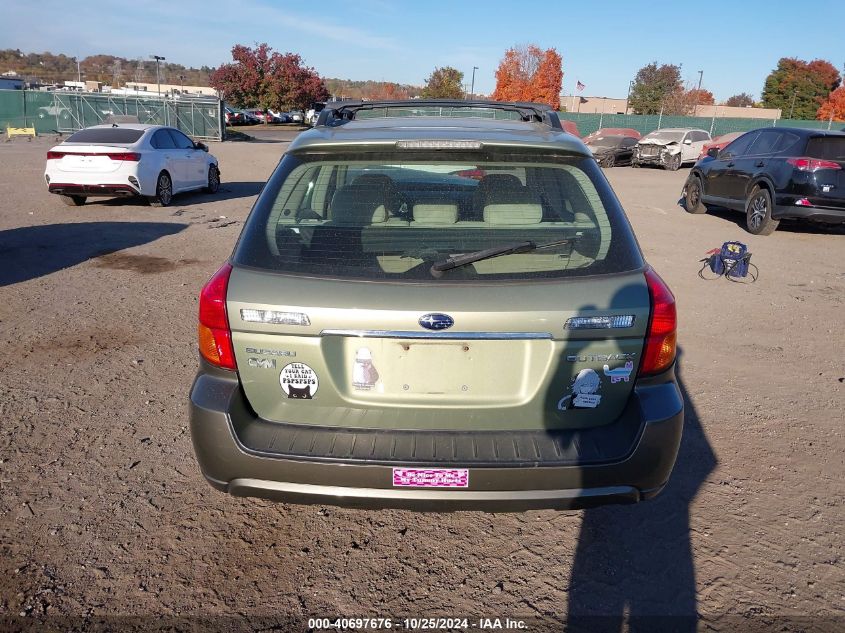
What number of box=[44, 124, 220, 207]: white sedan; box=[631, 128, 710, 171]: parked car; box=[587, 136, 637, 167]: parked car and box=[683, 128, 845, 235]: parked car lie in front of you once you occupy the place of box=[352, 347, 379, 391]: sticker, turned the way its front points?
0

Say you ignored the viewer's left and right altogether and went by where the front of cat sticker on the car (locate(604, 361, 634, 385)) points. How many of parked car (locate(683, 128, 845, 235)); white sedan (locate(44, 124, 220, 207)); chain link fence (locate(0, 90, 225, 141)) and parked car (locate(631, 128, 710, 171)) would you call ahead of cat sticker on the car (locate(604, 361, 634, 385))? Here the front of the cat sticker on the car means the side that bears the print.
0

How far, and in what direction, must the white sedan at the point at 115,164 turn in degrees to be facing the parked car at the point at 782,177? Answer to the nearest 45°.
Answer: approximately 90° to its right

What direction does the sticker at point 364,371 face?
toward the camera

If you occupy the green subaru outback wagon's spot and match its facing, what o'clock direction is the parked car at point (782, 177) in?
The parked car is roughly at 1 o'clock from the green subaru outback wagon.

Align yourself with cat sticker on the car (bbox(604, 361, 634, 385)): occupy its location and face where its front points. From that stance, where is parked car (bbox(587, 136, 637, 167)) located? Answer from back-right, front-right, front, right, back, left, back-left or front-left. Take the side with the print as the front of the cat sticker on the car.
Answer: back

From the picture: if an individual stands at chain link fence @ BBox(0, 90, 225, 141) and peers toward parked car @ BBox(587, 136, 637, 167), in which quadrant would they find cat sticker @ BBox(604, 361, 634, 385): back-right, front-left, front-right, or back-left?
front-right

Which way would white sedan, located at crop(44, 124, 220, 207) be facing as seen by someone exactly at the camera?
facing away from the viewer and to the right of the viewer

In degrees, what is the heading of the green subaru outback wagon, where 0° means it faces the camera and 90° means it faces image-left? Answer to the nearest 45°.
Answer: approximately 180°
